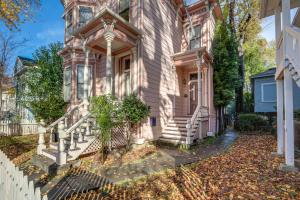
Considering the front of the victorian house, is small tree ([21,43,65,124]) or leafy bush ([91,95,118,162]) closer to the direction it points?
the leafy bush

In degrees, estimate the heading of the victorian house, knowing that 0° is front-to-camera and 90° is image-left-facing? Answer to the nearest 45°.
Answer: approximately 45°

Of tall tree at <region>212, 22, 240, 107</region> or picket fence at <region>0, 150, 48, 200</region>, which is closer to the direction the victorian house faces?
the picket fence

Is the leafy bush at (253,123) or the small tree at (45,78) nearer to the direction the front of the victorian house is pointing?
the small tree

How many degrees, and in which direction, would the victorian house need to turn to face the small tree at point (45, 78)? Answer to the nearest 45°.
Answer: approximately 90° to its right

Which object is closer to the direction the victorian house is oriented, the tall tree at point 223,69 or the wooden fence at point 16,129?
the wooden fence

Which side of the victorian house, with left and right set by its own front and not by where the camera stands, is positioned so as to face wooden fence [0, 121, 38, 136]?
right
